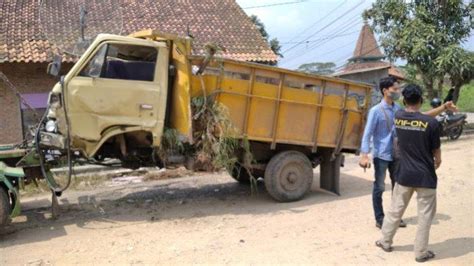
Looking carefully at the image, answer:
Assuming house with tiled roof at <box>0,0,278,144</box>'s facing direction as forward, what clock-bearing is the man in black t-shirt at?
The man in black t-shirt is roughly at 11 o'clock from the house with tiled roof.

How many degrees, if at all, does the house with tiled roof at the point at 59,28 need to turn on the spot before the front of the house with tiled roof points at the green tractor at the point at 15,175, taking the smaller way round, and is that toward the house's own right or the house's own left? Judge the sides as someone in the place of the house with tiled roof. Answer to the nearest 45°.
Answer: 0° — it already faces it

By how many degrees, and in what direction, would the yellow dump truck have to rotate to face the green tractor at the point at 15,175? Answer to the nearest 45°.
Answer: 0° — it already faces it

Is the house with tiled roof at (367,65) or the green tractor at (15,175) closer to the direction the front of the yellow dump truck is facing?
the green tractor

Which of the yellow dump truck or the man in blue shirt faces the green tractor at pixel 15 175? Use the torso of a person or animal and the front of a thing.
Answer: the yellow dump truck

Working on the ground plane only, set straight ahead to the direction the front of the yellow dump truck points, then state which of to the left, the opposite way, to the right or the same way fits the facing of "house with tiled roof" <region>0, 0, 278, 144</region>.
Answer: to the left

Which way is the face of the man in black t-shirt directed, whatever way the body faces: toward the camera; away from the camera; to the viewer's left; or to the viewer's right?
away from the camera

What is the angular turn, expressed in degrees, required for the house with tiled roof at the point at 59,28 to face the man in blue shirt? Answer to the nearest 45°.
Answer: approximately 45° to its left

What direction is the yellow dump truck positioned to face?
to the viewer's left

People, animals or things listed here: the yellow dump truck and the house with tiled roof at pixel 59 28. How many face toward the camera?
1
